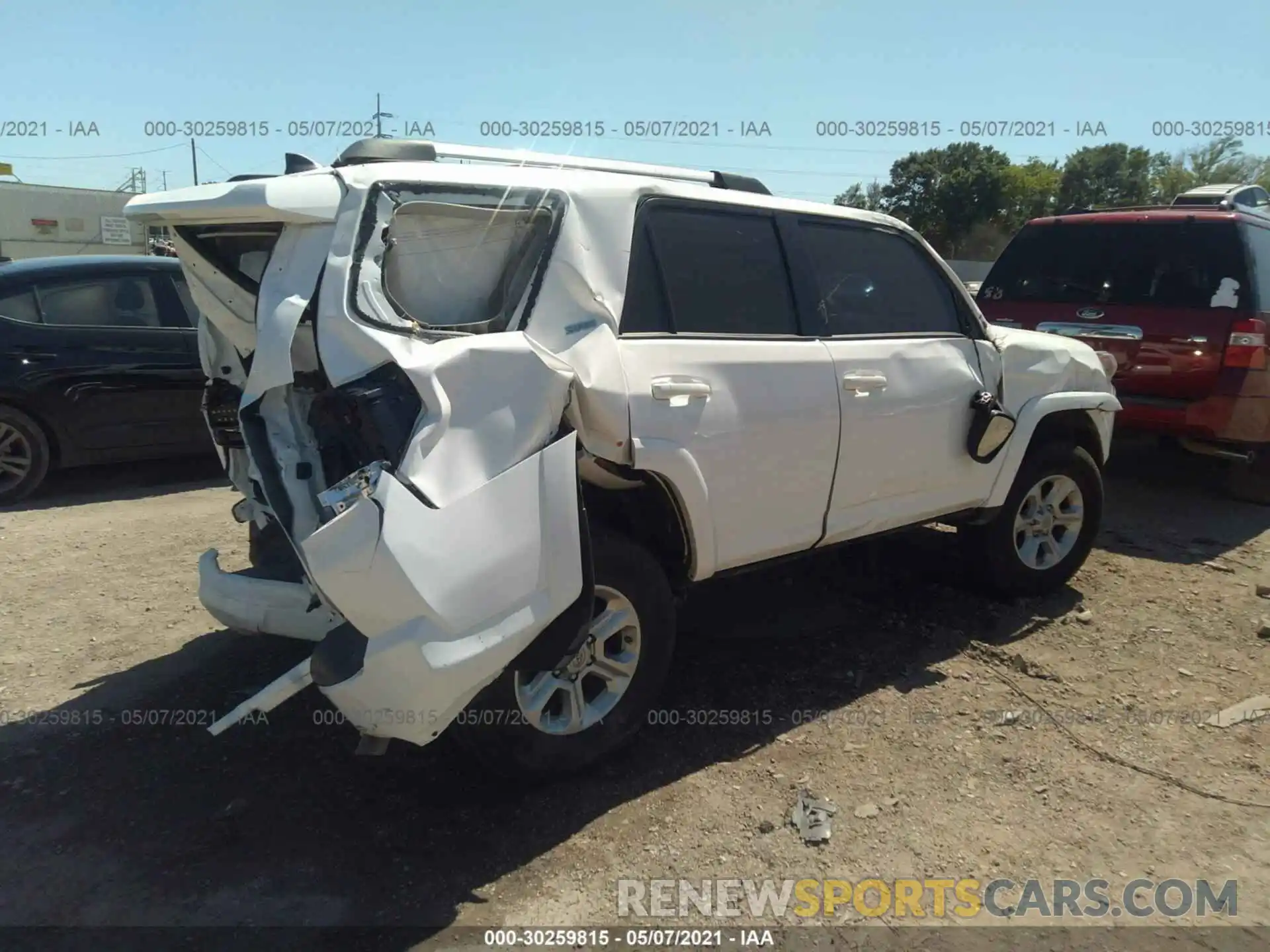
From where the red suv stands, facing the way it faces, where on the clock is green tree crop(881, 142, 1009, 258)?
The green tree is roughly at 10 o'clock from the red suv.

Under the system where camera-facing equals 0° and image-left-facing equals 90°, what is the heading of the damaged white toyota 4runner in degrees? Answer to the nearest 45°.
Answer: approximately 225°

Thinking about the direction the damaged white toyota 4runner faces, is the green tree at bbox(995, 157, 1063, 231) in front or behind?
in front

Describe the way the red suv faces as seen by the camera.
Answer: facing away from the viewer and to the right of the viewer

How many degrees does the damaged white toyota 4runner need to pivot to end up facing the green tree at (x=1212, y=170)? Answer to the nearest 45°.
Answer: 0° — it already faces it

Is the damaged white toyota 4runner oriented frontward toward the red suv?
yes

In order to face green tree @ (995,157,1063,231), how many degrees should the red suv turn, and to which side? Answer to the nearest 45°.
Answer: approximately 45° to its left

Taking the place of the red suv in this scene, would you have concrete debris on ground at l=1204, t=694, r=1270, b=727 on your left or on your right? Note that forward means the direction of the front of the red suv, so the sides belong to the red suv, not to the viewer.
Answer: on your right
